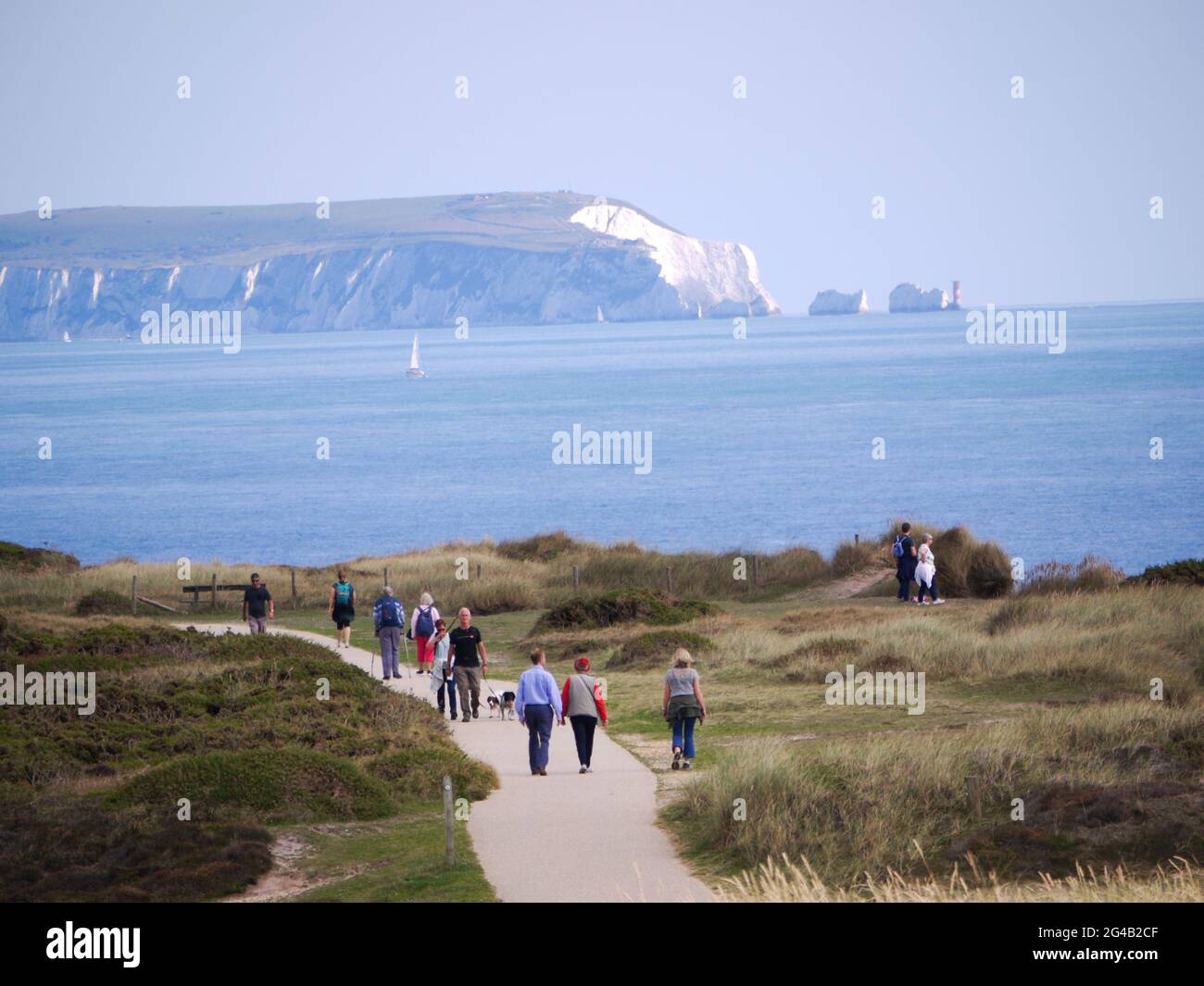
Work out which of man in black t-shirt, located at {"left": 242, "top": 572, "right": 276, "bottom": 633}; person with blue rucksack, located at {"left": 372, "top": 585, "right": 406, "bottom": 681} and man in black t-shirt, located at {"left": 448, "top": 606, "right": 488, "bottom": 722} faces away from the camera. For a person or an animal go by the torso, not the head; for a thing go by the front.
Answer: the person with blue rucksack

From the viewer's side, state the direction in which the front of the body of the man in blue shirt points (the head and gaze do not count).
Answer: away from the camera

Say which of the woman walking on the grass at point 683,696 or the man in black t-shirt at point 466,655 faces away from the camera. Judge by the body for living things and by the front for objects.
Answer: the woman walking on the grass

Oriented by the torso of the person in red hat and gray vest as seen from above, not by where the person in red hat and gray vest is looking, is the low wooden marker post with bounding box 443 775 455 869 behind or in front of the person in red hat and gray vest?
behind

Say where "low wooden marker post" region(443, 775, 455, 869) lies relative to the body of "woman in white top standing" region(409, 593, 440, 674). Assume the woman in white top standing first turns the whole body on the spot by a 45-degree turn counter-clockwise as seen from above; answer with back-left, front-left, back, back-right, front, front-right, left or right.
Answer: back-left

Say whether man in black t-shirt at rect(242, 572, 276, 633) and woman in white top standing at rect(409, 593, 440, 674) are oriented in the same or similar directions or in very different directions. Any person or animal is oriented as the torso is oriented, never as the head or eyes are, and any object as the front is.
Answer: very different directions

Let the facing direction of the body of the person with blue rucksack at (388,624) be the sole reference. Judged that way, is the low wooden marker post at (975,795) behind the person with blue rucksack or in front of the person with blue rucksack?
behind

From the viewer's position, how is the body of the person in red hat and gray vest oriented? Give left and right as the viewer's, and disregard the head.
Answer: facing away from the viewer

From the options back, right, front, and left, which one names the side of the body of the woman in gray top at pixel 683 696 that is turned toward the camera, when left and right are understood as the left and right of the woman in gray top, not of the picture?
back

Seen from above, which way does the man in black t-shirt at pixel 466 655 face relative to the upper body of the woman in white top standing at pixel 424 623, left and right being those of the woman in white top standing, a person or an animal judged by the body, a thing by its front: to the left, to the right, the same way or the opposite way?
the opposite way

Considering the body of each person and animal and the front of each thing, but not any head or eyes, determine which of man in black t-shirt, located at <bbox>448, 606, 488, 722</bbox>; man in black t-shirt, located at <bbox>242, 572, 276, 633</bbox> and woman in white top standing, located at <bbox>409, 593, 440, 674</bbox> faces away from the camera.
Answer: the woman in white top standing

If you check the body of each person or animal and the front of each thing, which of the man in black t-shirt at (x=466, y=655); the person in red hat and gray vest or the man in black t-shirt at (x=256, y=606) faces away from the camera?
the person in red hat and gray vest

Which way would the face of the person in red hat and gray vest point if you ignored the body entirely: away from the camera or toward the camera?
away from the camera

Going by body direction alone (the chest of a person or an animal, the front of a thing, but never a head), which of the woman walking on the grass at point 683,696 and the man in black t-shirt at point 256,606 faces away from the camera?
the woman walking on the grass
